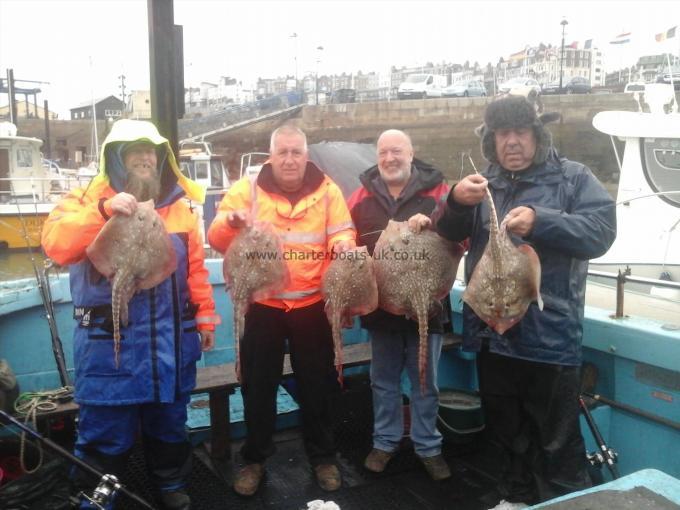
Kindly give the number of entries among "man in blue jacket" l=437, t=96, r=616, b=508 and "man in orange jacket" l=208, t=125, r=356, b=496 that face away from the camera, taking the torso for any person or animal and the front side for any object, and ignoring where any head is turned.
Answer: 0

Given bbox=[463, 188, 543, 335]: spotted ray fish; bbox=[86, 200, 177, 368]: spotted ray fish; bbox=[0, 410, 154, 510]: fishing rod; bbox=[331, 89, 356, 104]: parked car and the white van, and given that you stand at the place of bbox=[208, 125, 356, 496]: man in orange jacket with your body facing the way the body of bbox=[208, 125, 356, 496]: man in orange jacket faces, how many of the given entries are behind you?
2

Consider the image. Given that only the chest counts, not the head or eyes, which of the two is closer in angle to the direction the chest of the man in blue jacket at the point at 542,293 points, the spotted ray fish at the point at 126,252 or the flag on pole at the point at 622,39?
the spotted ray fish

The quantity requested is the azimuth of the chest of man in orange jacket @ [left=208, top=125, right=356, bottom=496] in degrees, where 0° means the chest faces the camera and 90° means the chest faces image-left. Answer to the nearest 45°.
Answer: approximately 0°

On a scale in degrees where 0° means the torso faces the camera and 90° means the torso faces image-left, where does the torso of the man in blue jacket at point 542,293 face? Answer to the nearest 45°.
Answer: approximately 45°

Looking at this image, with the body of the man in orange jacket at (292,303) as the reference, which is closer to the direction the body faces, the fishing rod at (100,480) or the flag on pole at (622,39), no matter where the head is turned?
the fishing rod

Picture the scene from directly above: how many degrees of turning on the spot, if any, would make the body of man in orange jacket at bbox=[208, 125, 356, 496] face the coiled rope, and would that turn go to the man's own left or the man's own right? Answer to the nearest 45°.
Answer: approximately 90° to the man's own right

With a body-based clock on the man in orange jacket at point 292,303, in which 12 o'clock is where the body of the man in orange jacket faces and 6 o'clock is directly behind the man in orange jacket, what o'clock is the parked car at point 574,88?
The parked car is roughly at 7 o'clock from the man in orange jacket.

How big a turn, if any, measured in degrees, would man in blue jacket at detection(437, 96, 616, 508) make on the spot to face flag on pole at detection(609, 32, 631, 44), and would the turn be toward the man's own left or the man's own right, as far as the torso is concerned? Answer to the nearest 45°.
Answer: approximately 135° to the man's own right

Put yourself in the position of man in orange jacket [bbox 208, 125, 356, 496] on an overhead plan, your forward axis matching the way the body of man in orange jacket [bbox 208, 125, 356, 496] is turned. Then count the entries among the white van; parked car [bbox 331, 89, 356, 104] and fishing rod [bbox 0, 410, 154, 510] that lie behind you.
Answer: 2
